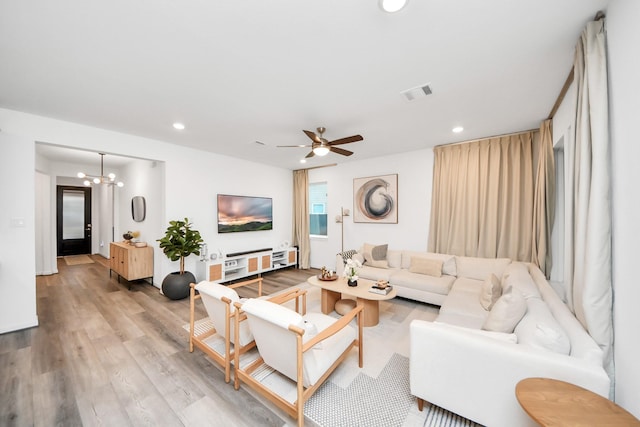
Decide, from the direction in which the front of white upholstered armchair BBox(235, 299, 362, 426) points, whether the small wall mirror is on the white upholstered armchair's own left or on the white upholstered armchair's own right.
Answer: on the white upholstered armchair's own left

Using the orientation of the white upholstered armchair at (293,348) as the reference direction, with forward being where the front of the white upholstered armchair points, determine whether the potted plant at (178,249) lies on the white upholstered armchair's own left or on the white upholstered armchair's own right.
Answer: on the white upholstered armchair's own left

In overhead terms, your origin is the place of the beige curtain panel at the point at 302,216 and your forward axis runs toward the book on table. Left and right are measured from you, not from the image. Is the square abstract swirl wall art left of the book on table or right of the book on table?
left

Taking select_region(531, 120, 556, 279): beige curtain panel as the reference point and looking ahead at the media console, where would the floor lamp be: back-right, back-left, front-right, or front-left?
front-right

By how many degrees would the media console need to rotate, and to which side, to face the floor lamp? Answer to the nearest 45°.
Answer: approximately 45° to its left

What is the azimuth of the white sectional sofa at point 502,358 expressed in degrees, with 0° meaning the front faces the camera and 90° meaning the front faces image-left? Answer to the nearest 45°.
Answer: approximately 45°

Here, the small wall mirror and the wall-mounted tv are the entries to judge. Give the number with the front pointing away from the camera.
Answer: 0

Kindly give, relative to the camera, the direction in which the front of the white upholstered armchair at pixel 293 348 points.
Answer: facing away from the viewer and to the right of the viewer

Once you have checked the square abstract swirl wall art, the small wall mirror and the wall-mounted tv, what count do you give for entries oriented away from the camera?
0

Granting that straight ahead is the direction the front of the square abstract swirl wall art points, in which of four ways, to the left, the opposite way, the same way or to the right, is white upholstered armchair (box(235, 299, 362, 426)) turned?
the opposite way

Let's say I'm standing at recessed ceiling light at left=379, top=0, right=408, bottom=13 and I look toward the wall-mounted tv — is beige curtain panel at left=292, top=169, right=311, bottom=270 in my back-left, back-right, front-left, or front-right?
front-right

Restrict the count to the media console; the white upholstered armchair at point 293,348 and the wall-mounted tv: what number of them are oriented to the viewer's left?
0

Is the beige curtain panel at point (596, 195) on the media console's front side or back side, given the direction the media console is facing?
on the front side

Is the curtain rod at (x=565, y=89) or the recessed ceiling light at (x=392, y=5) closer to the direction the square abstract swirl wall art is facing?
the recessed ceiling light

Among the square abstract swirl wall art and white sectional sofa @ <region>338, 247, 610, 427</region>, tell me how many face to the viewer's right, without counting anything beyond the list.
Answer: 0

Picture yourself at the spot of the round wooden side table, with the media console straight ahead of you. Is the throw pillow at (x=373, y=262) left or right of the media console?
right
